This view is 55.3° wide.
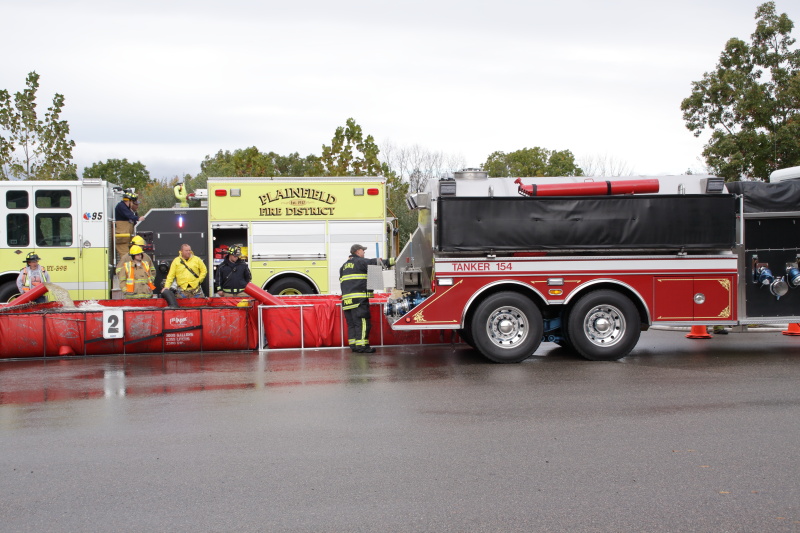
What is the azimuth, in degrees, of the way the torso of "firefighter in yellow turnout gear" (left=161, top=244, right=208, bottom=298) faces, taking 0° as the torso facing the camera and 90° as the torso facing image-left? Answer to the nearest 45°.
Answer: approximately 0°

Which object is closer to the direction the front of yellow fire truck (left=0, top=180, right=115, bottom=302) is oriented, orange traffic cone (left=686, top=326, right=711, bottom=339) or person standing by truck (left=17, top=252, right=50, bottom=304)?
the person standing by truck

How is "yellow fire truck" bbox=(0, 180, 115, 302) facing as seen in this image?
to the viewer's left

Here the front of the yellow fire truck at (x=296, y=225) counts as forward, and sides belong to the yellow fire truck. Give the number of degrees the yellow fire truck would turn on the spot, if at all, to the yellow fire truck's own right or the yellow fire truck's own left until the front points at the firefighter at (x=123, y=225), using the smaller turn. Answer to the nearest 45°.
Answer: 0° — it already faces them

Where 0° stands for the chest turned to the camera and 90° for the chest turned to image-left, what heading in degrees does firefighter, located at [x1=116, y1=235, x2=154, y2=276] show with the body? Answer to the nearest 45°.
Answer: approximately 0°

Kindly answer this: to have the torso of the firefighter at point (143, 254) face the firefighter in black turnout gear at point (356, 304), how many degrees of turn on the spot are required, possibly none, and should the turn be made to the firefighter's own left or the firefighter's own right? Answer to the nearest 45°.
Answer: approximately 45° to the firefighter's own left
